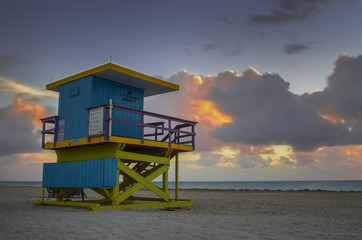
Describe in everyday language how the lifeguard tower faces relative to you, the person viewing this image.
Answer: facing away from the viewer and to the right of the viewer
